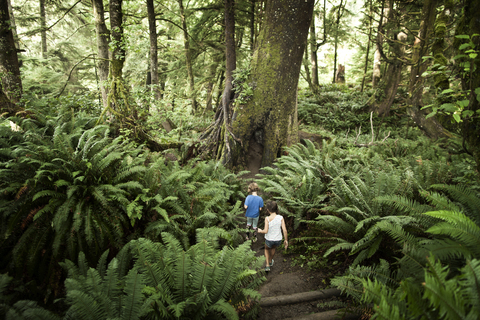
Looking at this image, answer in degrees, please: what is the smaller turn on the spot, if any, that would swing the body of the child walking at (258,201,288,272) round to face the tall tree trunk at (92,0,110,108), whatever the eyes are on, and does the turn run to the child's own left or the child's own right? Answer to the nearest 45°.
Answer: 0° — they already face it

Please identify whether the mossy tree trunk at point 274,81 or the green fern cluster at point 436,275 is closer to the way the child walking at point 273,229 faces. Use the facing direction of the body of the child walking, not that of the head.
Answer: the mossy tree trunk

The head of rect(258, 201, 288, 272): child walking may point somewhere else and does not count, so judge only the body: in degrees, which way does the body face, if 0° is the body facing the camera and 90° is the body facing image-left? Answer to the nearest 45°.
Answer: approximately 135°

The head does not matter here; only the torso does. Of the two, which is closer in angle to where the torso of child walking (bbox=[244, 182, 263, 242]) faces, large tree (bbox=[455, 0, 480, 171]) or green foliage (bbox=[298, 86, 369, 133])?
the green foliage

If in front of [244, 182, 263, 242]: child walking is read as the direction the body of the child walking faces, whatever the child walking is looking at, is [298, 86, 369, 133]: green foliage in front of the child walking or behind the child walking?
in front

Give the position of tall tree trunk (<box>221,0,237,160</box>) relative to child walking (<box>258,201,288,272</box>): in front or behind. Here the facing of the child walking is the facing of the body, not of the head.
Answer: in front

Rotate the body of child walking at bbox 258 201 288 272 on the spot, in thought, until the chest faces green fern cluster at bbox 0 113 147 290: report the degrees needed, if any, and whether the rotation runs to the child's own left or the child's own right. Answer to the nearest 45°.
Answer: approximately 90° to the child's own left

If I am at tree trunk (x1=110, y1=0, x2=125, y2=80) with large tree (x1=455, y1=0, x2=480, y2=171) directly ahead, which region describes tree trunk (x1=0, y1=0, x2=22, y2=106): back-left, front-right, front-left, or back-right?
back-right

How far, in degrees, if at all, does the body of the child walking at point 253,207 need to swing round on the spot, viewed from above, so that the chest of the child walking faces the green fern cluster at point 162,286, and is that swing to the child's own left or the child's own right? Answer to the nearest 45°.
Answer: approximately 180°

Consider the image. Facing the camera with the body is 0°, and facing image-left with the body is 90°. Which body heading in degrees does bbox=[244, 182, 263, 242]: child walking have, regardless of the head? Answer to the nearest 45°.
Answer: approximately 180°
